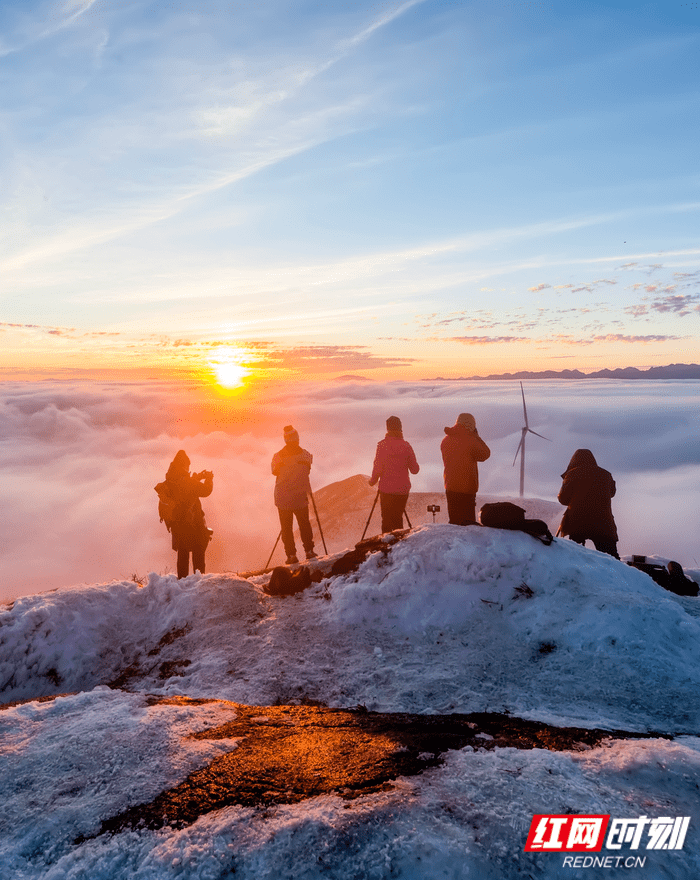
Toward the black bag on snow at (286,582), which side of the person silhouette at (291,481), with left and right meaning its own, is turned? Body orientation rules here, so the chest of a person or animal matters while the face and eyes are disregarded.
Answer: back

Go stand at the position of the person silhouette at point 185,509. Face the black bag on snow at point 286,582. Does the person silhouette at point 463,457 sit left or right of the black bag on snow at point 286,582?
left

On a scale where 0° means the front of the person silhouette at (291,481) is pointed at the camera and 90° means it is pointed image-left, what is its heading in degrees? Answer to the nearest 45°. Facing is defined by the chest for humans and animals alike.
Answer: approximately 180°

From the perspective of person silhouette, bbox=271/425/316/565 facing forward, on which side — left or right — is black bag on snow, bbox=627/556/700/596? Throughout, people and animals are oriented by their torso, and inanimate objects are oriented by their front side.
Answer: on its right

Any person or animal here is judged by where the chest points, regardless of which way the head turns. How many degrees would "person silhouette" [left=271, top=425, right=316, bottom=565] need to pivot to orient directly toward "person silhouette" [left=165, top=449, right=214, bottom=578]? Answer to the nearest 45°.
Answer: approximately 135° to its left

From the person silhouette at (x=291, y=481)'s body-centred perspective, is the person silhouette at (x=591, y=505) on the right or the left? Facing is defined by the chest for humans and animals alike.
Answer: on its right
